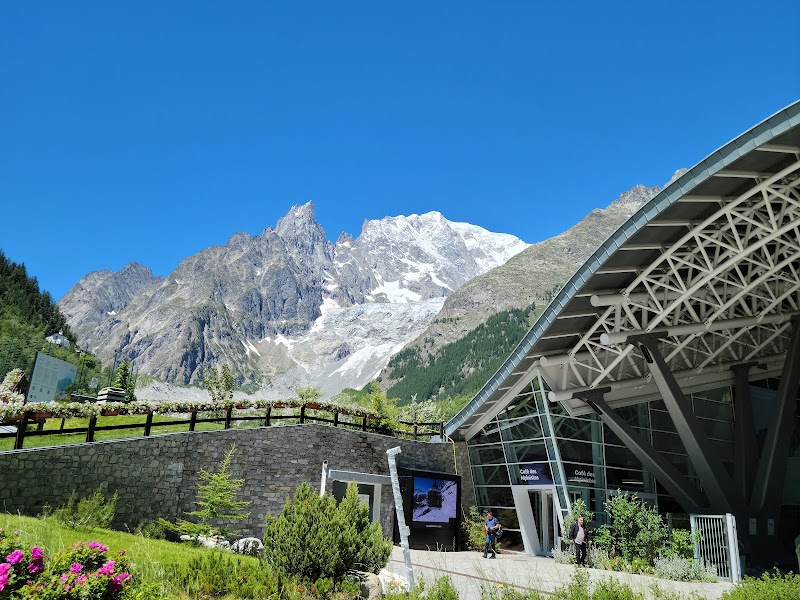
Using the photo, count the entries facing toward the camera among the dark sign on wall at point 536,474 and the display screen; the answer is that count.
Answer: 2

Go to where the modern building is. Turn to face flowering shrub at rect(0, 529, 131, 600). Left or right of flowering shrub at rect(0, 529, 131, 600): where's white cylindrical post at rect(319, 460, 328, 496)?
right

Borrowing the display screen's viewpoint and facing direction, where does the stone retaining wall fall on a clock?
The stone retaining wall is roughly at 2 o'clock from the display screen.

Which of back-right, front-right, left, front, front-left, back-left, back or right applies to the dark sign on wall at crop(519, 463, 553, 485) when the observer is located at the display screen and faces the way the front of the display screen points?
left

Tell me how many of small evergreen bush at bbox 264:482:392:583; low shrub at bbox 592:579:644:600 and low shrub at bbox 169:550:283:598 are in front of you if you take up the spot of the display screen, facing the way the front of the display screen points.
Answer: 3

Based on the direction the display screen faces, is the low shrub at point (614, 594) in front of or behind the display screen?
in front

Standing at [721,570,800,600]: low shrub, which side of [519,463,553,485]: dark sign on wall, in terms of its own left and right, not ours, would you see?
front

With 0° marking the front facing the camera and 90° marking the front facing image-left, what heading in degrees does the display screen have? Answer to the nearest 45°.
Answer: approximately 0°

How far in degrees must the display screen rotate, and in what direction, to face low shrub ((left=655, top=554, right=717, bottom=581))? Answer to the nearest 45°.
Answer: approximately 45° to its left

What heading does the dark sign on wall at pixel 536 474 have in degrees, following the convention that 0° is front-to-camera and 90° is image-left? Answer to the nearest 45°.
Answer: approximately 0°

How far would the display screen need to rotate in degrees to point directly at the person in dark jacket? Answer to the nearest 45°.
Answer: approximately 45° to its left
